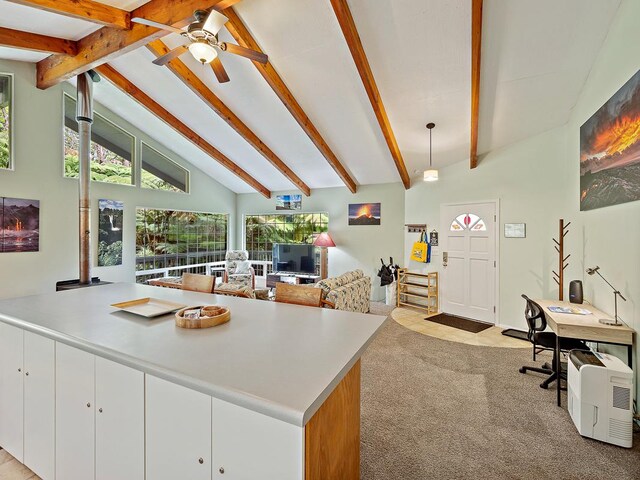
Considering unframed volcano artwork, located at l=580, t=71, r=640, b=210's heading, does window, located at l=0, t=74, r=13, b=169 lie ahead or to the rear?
ahead

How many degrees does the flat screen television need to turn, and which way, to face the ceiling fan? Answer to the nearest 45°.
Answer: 0° — it already faces it

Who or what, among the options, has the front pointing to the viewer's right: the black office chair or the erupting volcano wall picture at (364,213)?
the black office chair

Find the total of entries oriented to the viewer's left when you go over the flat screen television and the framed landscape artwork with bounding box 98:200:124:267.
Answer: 0

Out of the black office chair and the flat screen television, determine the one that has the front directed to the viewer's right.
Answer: the black office chair

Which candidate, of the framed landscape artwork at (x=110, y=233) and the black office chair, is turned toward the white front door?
the framed landscape artwork

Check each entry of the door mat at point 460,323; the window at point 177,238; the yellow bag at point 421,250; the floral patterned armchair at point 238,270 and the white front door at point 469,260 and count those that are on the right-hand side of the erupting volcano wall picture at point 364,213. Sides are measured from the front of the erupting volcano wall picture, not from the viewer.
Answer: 2

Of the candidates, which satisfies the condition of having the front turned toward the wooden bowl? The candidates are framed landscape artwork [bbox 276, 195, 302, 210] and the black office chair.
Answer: the framed landscape artwork

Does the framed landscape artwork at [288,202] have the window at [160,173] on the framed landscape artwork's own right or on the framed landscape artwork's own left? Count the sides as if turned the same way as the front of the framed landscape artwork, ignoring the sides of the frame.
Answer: on the framed landscape artwork's own right

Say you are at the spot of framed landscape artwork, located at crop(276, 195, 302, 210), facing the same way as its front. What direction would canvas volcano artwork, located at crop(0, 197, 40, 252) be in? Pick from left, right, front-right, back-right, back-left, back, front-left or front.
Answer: front-right

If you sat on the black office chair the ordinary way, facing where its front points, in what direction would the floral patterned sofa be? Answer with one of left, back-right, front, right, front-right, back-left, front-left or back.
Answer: back

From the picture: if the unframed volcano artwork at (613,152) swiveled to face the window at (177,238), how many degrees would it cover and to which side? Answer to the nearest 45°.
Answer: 0° — it already faces it

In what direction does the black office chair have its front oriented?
to the viewer's right

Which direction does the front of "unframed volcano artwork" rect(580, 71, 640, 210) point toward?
to the viewer's left

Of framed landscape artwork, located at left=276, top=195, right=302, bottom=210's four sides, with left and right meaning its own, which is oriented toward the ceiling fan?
front

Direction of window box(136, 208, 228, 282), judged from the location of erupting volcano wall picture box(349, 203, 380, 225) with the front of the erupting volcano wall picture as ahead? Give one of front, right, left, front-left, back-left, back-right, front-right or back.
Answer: right

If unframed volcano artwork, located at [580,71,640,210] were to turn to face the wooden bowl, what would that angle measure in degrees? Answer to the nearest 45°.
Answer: approximately 45° to its left

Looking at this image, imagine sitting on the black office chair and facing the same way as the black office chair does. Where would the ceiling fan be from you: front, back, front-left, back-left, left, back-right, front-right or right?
back-right

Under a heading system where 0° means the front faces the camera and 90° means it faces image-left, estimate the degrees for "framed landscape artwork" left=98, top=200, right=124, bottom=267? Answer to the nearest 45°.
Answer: approximately 315°
